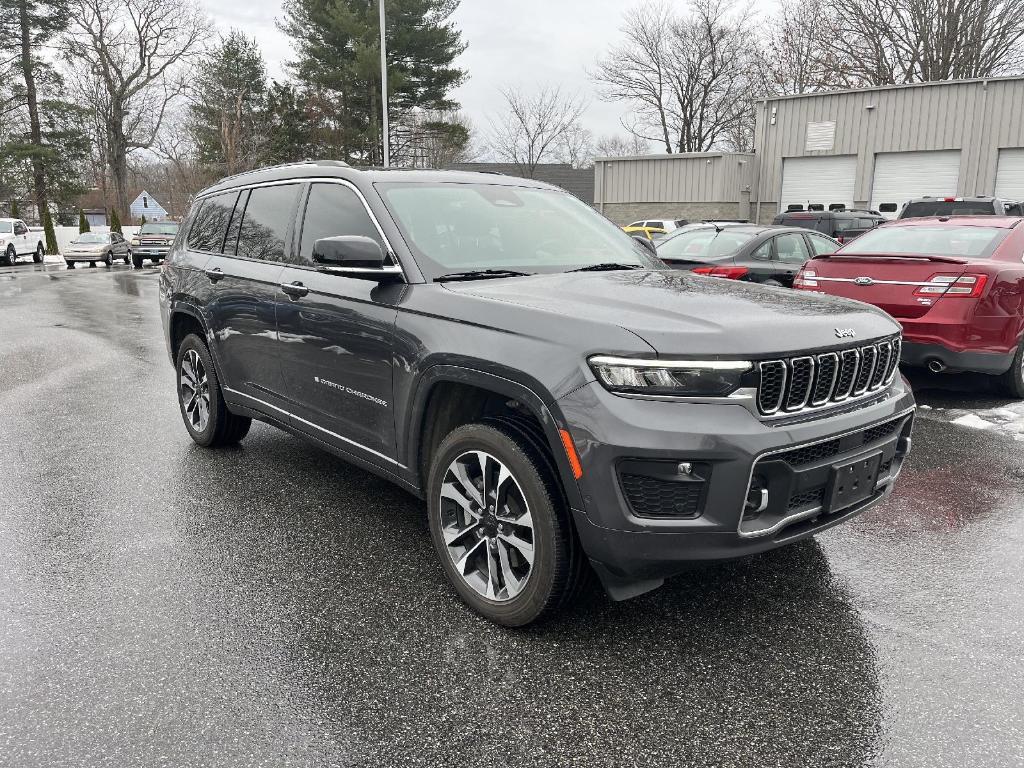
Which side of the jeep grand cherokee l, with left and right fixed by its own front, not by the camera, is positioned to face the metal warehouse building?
left

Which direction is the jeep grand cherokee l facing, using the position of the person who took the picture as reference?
facing the viewer and to the right of the viewer

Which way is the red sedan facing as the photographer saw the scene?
facing away from the viewer and to the right of the viewer

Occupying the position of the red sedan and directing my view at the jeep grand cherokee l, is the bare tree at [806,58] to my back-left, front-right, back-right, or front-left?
back-right

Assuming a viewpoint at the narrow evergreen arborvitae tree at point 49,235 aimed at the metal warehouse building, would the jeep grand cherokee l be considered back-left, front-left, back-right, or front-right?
front-right

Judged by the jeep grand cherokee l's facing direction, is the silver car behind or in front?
behind

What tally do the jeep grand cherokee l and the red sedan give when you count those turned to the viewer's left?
0

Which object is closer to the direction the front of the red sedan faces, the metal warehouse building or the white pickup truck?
the metal warehouse building

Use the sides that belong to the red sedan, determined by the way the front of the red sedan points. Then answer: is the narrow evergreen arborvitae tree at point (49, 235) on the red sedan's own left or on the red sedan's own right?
on the red sedan's own left

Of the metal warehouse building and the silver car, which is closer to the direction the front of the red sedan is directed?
the metal warehouse building

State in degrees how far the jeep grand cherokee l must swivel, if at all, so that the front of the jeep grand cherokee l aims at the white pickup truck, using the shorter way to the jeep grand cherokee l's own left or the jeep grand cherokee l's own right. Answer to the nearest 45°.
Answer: approximately 180°

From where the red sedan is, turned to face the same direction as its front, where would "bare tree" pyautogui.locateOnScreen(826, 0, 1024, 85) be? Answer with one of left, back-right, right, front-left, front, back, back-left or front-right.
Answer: front-left

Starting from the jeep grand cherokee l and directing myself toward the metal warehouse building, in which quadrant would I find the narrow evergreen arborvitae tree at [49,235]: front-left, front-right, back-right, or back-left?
front-left

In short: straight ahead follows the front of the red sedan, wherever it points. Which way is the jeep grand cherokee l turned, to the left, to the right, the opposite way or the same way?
to the right

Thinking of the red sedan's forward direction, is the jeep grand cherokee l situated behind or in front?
behind

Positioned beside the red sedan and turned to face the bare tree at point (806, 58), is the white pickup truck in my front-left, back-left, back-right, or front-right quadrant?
front-left

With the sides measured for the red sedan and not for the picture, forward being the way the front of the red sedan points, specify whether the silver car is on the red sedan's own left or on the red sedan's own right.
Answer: on the red sedan's own left

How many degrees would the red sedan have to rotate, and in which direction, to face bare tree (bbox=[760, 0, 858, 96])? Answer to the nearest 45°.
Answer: approximately 45° to its left
